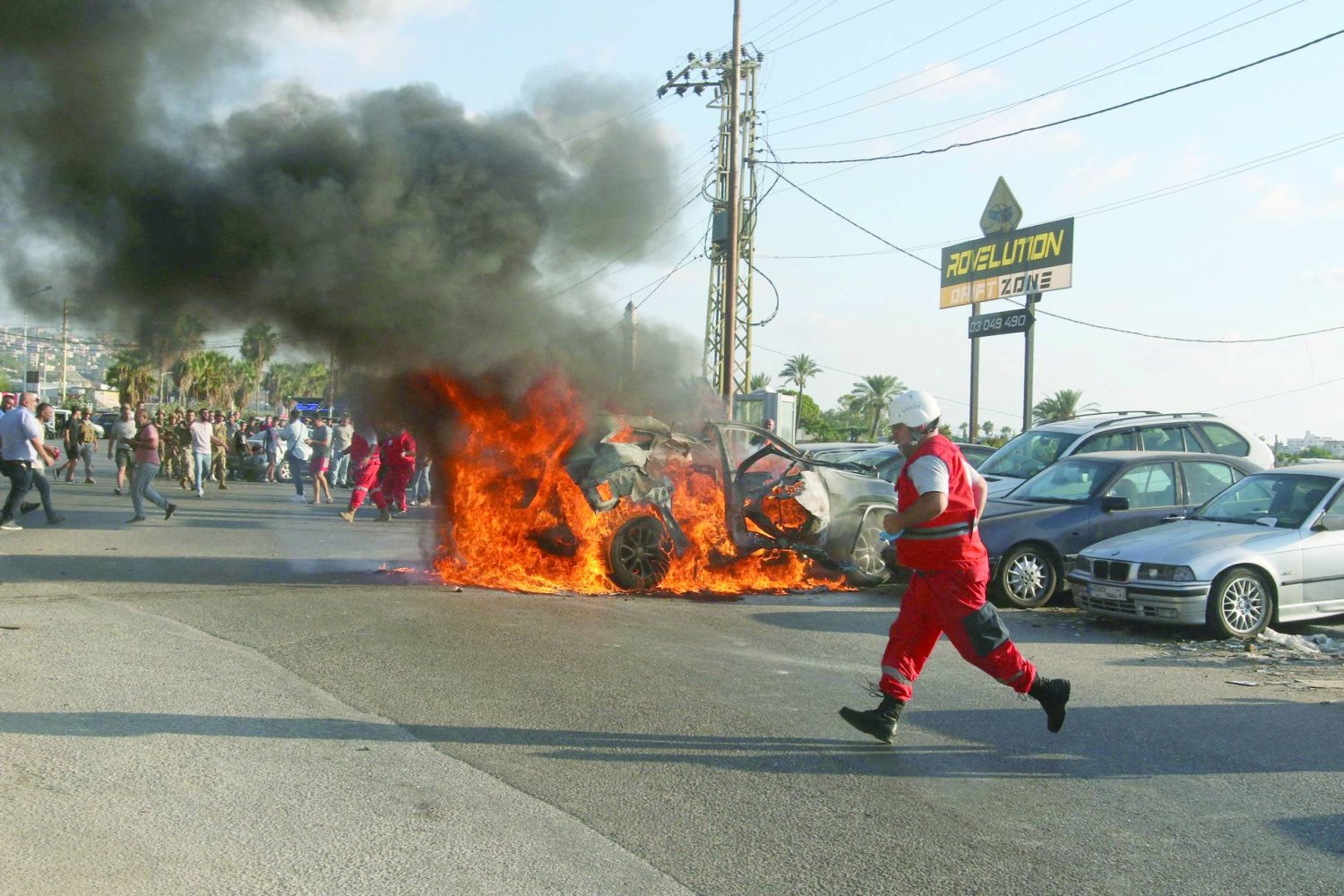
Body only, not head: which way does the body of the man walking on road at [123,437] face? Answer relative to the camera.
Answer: toward the camera

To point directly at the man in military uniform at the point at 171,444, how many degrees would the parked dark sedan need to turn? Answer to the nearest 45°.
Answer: approximately 45° to its right

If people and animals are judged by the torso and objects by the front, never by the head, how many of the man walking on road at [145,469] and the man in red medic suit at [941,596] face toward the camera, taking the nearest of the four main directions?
0

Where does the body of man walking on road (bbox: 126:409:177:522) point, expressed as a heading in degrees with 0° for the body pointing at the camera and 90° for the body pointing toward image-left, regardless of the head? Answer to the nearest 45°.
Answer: approximately 90°

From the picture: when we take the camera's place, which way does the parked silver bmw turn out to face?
facing the viewer and to the left of the viewer
